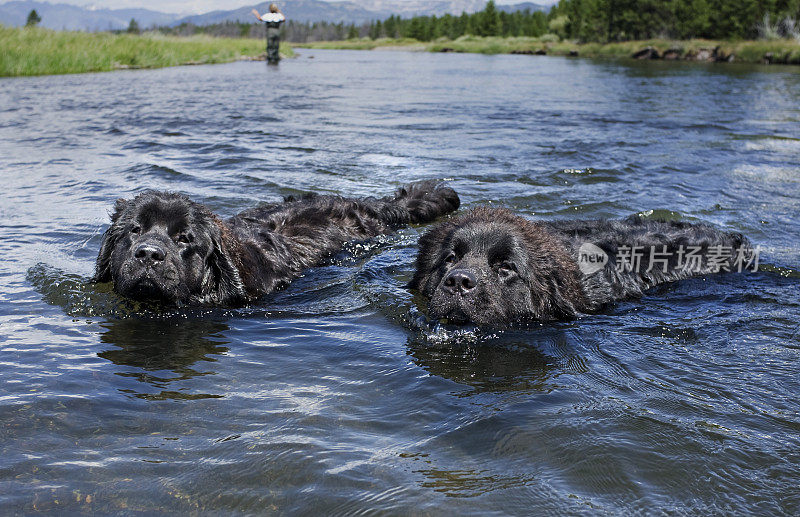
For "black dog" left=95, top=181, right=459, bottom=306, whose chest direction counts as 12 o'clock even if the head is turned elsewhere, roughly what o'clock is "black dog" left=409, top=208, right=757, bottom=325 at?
"black dog" left=409, top=208, right=757, bottom=325 is roughly at 8 o'clock from "black dog" left=95, top=181, right=459, bottom=306.

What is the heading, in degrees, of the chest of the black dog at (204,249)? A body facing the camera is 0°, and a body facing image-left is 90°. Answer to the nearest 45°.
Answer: approximately 45°

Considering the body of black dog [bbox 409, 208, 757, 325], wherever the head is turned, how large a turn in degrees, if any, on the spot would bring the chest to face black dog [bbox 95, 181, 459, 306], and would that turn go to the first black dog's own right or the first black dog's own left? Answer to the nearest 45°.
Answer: approximately 45° to the first black dog's own right

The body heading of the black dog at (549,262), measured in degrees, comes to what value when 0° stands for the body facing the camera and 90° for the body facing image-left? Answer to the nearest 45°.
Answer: approximately 45°
